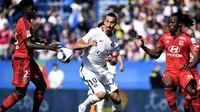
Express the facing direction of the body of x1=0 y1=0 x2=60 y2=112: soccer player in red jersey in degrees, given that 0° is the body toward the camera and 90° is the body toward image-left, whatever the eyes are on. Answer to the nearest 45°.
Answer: approximately 270°

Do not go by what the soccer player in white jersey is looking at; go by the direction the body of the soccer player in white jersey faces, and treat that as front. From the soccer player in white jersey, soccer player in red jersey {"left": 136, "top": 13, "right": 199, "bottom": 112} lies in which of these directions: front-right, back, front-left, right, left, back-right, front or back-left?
front-left

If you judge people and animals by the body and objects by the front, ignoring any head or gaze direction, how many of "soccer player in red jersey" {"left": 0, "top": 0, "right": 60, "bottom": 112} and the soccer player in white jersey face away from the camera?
0

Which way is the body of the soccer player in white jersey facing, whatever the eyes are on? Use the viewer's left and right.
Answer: facing the viewer and to the right of the viewer

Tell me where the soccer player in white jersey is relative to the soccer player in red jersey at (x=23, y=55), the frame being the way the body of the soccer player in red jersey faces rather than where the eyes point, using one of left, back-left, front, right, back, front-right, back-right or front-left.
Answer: front

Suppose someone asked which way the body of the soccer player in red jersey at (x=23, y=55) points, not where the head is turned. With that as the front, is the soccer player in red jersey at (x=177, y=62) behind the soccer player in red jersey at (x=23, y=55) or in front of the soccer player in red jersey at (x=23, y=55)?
in front
